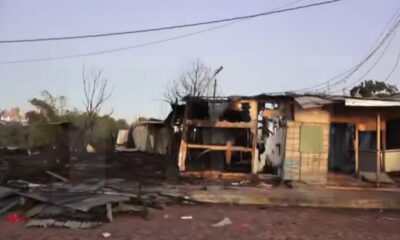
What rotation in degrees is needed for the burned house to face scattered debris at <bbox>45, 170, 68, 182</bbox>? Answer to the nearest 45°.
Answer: approximately 90° to its right

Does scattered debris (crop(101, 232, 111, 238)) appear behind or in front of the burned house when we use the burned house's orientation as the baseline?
in front

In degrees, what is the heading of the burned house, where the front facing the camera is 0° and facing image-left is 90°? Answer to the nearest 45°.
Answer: approximately 0°

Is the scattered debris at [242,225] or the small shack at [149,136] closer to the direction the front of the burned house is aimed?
the scattered debris

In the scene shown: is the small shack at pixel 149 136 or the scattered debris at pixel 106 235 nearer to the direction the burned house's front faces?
the scattered debris

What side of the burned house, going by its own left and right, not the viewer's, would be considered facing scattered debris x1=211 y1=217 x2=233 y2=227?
front

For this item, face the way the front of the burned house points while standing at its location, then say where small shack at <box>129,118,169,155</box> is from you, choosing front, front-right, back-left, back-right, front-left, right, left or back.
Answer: back-right

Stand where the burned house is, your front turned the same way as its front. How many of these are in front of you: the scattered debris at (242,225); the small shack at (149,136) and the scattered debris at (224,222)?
2
